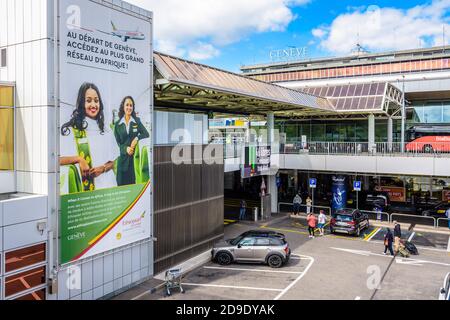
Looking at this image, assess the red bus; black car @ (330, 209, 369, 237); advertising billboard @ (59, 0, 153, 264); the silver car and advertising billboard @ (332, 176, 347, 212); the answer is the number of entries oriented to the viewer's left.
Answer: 2

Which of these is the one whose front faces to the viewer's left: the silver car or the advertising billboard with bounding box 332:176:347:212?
the silver car

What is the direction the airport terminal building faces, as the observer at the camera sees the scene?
facing the viewer

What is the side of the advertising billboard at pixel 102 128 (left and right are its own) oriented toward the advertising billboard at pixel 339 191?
left

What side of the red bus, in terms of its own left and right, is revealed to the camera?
left

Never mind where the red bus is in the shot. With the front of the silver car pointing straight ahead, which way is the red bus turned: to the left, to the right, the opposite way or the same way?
the same way

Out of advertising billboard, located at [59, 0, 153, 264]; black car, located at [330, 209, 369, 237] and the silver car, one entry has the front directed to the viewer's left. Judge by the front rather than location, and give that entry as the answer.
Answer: the silver car

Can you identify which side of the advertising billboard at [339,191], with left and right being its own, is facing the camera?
front

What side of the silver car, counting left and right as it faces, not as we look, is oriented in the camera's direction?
left

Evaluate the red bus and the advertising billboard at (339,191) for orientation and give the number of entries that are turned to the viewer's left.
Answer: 1

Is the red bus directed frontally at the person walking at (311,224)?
no

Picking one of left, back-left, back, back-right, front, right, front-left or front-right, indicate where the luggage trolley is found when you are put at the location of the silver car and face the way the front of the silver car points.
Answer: front-left

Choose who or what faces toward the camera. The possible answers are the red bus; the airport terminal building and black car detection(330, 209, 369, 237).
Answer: the airport terminal building
